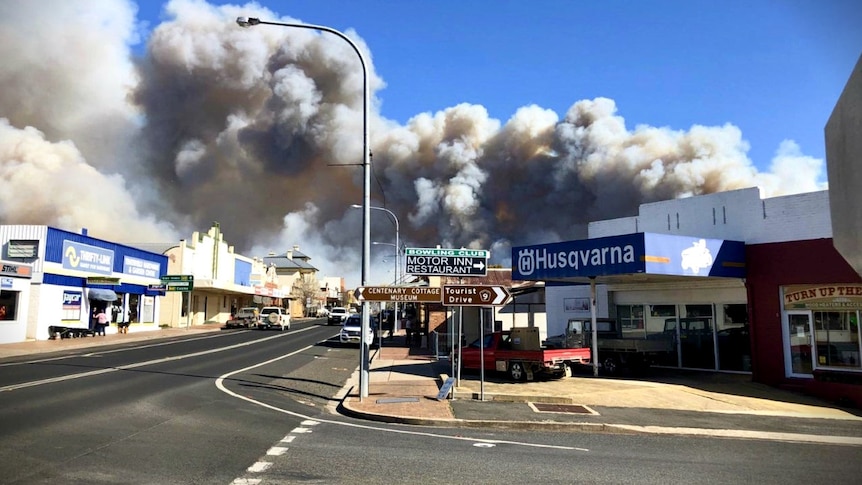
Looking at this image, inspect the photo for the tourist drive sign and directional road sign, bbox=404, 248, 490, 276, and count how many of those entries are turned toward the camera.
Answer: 2

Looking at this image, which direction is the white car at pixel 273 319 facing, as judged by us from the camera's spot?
facing away from the viewer and to the right of the viewer

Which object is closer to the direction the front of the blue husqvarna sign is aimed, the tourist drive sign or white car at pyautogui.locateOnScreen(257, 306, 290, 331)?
the tourist drive sign

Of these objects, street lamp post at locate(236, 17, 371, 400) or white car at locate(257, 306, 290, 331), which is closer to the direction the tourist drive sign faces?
the street lamp post

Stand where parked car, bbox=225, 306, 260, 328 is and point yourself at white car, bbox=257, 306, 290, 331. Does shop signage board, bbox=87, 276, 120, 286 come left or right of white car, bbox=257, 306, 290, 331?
right

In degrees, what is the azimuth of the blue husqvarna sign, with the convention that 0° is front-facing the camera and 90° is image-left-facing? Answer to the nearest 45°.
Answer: approximately 45°

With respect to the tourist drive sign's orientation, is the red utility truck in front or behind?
behind

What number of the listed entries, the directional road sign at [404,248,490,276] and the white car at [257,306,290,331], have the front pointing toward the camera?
1

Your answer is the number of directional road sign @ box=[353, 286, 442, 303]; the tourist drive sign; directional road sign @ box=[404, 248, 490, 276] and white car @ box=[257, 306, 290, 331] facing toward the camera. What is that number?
3
